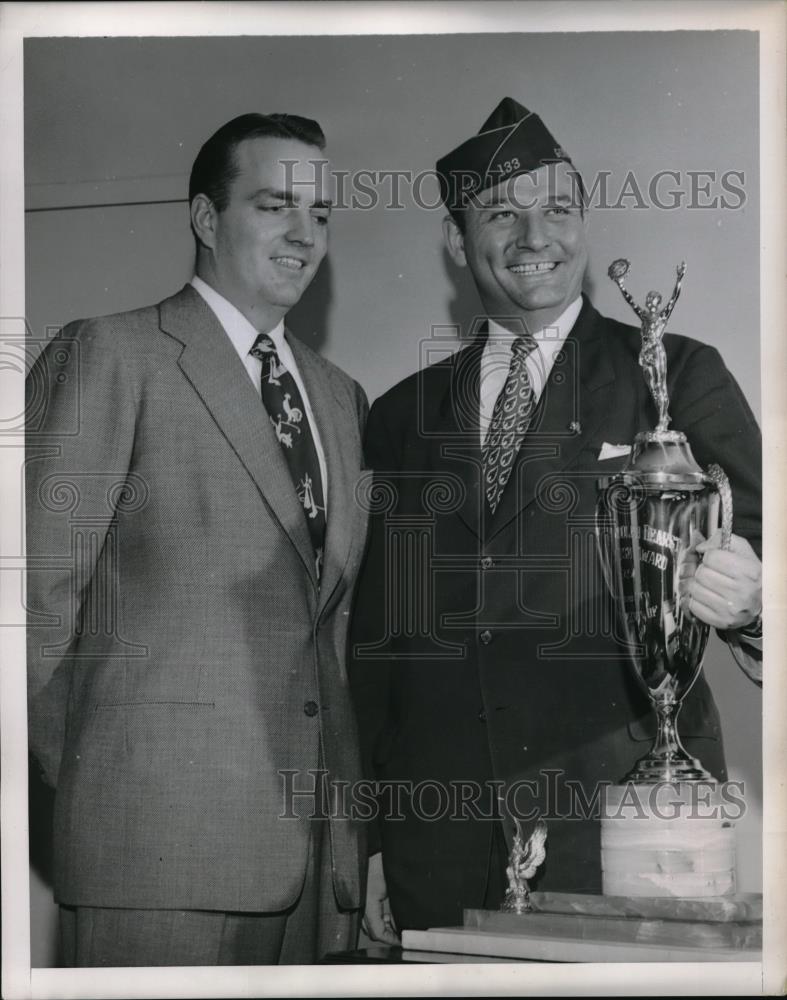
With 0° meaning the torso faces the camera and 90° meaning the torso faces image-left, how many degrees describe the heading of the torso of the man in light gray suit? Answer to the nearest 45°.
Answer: approximately 315°

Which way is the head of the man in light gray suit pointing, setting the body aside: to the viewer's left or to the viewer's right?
to the viewer's right

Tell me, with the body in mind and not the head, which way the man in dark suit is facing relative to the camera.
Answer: toward the camera
